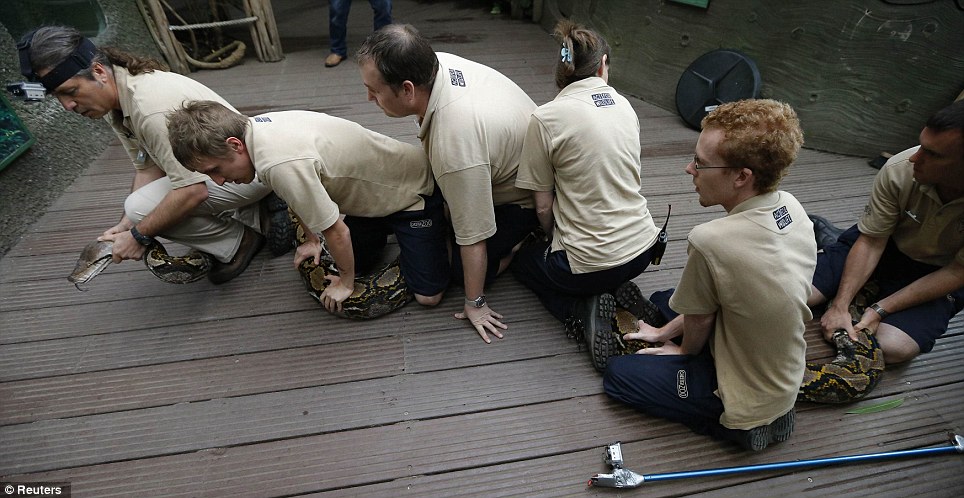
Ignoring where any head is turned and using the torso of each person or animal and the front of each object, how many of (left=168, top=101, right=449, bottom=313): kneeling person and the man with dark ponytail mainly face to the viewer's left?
2

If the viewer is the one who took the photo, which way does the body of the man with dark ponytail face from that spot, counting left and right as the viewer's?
facing to the left of the viewer

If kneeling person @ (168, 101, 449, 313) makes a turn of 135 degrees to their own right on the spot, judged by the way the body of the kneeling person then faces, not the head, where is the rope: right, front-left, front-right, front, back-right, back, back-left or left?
front-left

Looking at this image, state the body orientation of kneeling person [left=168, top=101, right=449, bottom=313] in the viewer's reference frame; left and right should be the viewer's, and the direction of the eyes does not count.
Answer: facing to the left of the viewer

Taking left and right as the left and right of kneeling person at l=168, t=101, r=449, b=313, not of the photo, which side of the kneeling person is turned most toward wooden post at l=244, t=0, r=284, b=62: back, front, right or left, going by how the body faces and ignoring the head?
right

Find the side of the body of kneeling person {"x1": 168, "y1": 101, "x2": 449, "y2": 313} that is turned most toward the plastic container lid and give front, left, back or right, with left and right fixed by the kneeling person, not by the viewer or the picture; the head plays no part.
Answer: back

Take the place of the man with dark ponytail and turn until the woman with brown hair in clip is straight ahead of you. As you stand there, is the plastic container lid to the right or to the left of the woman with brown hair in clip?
left

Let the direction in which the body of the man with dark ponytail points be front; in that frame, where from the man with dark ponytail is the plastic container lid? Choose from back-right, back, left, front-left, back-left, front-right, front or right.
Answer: back

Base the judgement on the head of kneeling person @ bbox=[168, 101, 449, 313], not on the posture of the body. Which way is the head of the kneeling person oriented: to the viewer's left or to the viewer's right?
to the viewer's left

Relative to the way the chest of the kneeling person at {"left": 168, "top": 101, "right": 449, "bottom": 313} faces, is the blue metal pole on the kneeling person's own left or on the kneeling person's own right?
on the kneeling person's own left
